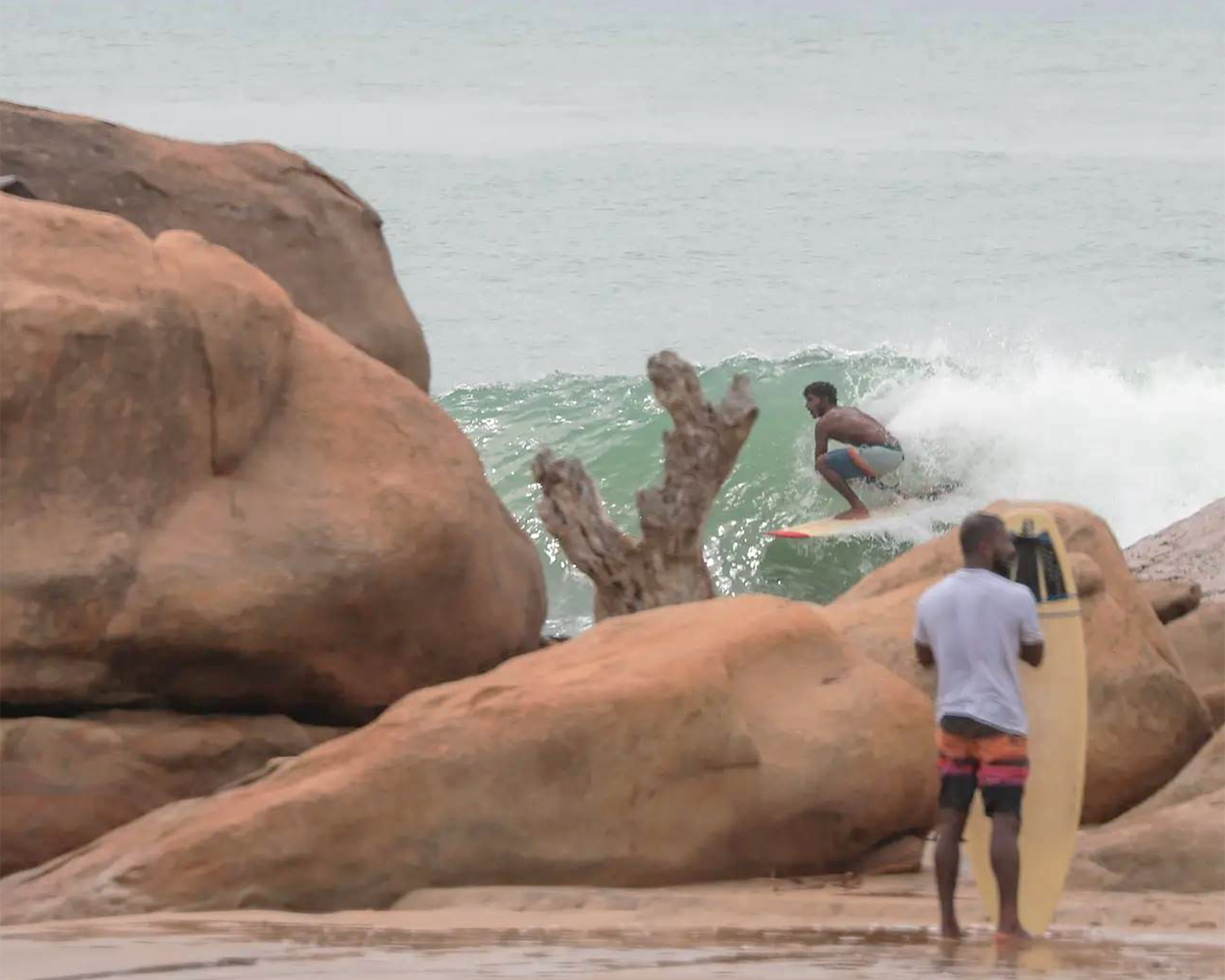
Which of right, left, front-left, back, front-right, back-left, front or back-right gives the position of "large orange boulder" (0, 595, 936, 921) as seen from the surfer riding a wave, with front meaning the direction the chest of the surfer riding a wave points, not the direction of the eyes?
left

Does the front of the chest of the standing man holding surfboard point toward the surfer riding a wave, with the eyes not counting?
yes

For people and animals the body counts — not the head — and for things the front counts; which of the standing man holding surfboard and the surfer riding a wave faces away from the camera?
the standing man holding surfboard

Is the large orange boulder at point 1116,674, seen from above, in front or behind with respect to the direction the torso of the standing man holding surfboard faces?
in front

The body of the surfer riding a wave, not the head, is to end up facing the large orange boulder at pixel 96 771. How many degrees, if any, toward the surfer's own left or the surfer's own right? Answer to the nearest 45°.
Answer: approximately 90° to the surfer's own left

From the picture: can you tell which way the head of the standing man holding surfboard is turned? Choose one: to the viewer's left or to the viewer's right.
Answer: to the viewer's right

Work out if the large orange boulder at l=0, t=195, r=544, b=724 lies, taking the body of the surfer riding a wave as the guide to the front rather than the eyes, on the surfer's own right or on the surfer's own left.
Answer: on the surfer's own left

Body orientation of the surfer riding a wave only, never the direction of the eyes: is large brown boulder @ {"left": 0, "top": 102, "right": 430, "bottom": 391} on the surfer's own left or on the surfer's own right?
on the surfer's own left

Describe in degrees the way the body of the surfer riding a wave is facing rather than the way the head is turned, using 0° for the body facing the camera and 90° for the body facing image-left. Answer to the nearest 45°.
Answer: approximately 90°

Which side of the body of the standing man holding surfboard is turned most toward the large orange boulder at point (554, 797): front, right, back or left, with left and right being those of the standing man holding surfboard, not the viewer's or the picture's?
left

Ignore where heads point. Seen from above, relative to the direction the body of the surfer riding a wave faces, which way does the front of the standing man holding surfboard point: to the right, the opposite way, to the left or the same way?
to the right

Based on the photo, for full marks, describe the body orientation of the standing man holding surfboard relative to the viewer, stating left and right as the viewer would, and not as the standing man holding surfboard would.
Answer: facing away from the viewer

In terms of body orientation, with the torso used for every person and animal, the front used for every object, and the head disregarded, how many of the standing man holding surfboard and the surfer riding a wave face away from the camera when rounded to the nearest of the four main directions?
1
